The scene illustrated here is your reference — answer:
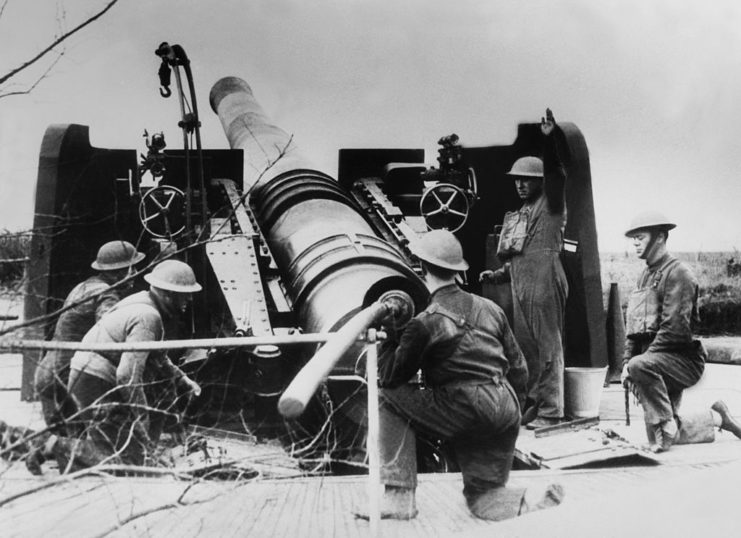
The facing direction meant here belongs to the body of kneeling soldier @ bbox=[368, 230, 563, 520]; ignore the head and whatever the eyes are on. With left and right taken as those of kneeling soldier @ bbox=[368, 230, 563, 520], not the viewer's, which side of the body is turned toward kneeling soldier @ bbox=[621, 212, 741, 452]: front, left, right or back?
right

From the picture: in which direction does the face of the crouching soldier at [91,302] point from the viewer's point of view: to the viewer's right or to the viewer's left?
to the viewer's right

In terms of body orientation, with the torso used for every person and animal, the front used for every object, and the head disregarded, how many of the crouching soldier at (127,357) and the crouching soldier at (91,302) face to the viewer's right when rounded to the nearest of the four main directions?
2

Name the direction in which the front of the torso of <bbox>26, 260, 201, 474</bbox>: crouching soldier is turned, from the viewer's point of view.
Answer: to the viewer's right

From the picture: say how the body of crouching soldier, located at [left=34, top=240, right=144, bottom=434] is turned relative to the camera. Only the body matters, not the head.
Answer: to the viewer's right

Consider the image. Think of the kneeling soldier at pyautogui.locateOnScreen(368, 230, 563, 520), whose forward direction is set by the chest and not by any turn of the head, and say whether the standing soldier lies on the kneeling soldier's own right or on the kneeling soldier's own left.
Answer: on the kneeling soldier's own right

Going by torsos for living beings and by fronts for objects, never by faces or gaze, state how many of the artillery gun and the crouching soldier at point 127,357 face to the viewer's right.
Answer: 1

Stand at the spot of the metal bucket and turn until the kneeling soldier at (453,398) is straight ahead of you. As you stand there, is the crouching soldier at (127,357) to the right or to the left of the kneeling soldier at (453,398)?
right

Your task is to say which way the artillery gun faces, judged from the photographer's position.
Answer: facing away from the viewer and to the left of the viewer

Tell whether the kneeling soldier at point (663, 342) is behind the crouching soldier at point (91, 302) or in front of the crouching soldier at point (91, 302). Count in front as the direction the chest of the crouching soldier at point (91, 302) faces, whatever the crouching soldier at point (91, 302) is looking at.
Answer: in front

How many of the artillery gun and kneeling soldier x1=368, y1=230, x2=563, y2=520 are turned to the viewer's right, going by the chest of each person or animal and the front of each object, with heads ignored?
0

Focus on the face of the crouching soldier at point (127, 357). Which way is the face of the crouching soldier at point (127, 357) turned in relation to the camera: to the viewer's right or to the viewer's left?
to the viewer's right
